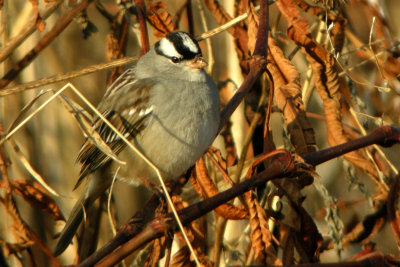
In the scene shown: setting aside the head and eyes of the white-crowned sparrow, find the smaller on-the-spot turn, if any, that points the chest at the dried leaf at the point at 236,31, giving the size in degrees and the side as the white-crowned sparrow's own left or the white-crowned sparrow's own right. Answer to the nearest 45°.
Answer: approximately 45° to the white-crowned sparrow's own left

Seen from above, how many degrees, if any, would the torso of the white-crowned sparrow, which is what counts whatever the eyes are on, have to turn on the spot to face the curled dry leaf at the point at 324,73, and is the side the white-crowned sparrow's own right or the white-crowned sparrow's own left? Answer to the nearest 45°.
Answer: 0° — it already faces it

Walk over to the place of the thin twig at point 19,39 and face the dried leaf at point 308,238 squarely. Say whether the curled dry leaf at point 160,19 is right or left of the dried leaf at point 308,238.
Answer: left

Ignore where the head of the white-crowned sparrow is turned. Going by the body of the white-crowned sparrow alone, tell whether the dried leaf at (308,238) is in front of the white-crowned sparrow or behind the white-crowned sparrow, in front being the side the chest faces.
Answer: in front

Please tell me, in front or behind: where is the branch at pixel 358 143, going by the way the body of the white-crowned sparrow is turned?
in front

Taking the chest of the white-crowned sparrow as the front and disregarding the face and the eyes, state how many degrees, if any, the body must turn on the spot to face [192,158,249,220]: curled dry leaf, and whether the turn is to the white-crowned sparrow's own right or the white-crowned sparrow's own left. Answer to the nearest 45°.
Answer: approximately 45° to the white-crowned sparrow's own left

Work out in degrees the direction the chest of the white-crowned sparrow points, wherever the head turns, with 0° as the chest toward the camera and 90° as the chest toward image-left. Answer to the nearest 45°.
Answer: approximately 315°
